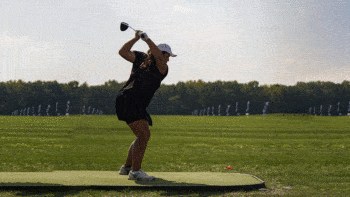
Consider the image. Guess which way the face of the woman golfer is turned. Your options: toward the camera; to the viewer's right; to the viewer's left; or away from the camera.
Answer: to the viewer's right

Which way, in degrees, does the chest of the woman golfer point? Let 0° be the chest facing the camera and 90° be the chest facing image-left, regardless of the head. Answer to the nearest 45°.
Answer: approximately 270°
